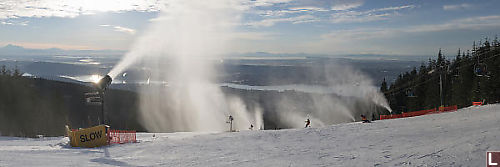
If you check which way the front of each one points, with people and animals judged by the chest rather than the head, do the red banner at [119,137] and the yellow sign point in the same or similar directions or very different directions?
same or similar directions

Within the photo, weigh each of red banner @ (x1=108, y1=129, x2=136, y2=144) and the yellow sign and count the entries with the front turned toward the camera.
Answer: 2

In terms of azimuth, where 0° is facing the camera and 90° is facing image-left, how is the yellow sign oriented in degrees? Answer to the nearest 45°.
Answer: approximately 0°

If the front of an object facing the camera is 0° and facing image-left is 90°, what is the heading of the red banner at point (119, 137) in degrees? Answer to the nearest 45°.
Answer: approximately 0°

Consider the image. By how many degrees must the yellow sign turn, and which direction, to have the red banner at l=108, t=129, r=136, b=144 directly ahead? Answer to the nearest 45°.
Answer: approximately 135° to its left

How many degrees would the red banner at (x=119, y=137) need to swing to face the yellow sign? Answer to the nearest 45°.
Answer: approximately 45° to its right
